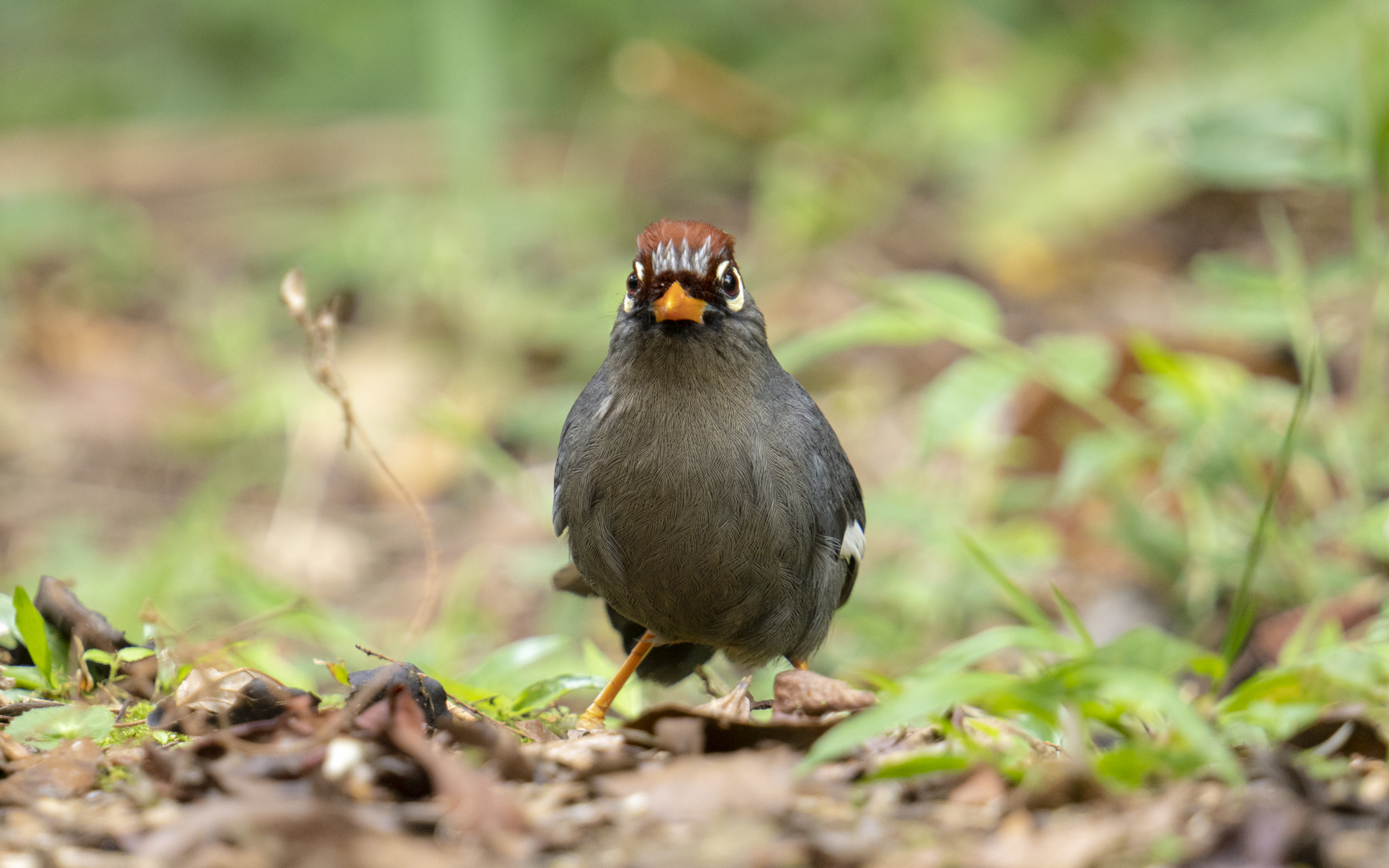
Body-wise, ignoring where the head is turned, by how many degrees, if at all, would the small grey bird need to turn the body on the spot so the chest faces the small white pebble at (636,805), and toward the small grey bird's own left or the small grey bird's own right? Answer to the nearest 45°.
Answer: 0° — it already faces it

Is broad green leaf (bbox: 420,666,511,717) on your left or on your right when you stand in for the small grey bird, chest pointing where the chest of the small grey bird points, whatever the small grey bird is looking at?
on your right

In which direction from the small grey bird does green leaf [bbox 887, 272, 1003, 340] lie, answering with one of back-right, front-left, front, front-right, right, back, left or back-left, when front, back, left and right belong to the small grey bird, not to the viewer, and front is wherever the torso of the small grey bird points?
back-left

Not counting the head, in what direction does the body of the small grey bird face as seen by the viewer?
toward the camera

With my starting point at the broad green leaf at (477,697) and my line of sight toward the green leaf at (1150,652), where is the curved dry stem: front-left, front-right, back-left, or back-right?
back-left

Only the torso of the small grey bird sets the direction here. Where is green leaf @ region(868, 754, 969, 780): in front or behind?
in front

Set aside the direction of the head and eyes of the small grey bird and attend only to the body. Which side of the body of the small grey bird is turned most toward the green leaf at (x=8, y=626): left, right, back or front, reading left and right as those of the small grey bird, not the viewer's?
right

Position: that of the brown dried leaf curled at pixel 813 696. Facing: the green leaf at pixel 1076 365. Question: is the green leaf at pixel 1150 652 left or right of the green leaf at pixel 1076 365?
right

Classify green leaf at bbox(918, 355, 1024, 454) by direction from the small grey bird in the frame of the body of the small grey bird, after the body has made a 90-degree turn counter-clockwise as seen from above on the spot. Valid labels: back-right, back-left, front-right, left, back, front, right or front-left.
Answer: front-left

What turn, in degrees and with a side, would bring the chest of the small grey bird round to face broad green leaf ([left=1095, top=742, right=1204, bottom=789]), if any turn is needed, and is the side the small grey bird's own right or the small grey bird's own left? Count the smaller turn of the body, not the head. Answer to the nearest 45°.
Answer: approximately 45° to the small grey bird's own left

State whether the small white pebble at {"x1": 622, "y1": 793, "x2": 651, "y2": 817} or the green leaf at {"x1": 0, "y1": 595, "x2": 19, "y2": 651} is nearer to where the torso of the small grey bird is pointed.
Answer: the small white pebble

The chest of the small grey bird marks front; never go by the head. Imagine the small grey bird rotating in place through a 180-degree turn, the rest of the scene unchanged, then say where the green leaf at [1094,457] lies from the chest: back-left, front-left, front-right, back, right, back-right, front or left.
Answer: front-right

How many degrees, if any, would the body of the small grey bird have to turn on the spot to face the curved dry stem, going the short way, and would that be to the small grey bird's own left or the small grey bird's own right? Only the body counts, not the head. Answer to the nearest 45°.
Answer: approximately 90° to the small grey bird's own right
